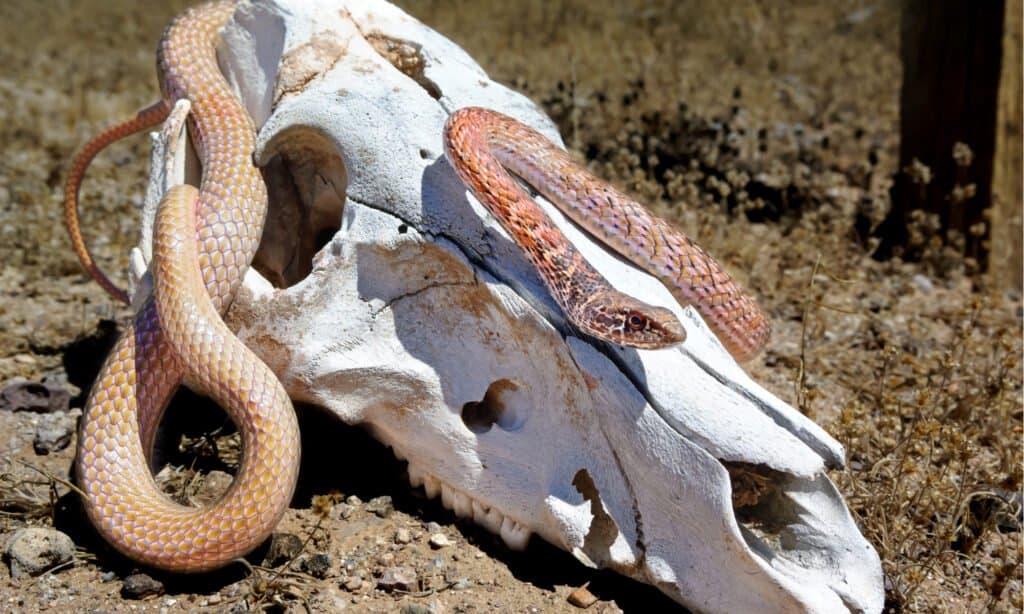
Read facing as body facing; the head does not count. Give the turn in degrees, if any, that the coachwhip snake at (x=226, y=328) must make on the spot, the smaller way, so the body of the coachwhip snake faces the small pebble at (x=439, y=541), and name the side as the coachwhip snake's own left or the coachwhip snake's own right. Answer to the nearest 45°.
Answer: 0° — it already faces it

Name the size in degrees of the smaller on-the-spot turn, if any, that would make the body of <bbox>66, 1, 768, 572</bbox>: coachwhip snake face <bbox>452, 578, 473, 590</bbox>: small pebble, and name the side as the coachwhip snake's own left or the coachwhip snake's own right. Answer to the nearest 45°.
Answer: approximately 45° to the coachwhip snake's own right

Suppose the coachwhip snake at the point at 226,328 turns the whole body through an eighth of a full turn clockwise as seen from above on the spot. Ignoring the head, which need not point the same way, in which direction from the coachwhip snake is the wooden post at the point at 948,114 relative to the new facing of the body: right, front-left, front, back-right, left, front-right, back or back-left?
left

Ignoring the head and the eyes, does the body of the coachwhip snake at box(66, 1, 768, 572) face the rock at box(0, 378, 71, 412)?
no

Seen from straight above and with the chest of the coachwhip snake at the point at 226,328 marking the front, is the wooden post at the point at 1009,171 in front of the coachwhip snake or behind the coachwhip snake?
in front

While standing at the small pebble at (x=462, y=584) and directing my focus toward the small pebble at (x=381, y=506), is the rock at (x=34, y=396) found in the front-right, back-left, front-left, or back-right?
front-left

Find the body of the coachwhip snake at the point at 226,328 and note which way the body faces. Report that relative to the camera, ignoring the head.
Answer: to the viewer's right
